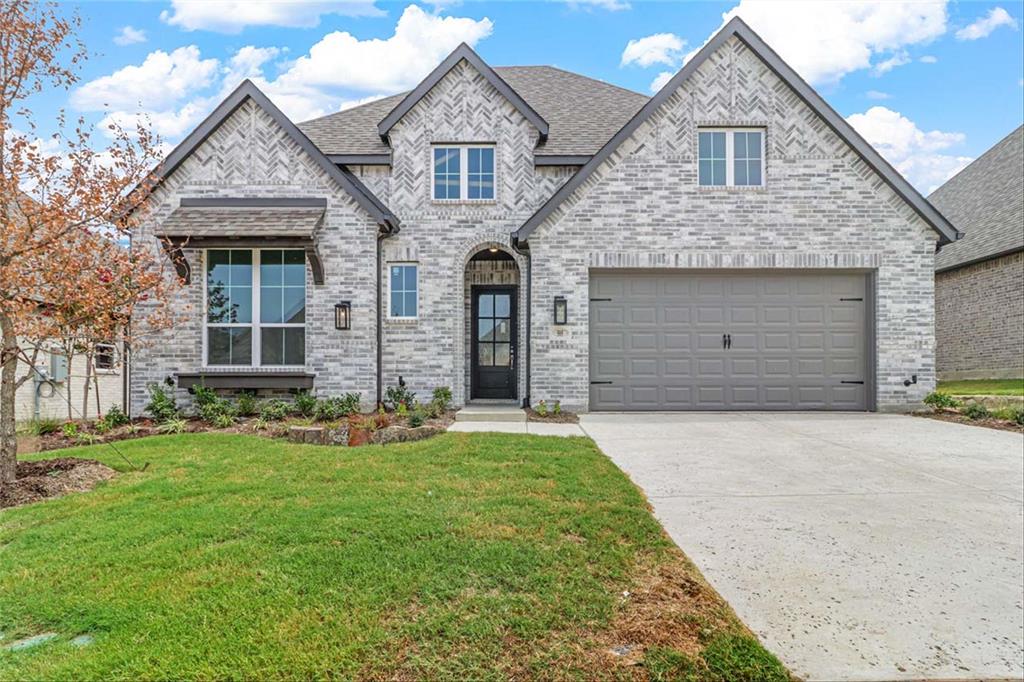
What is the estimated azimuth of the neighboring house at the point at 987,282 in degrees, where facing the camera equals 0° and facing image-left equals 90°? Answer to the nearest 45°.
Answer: approximately 0°

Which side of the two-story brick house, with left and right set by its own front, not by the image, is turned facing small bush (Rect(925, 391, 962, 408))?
left

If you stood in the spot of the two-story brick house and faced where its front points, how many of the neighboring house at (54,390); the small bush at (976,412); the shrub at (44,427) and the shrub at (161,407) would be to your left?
1

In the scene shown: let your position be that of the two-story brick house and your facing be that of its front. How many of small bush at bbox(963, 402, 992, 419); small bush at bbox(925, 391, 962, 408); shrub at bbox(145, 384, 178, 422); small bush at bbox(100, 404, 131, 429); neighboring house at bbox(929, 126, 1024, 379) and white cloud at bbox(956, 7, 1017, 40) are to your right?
2

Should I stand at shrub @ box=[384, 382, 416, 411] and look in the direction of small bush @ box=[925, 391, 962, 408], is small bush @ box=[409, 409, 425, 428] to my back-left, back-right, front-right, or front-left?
front-right

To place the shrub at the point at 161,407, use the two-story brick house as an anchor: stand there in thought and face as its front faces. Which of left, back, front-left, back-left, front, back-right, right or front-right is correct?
right

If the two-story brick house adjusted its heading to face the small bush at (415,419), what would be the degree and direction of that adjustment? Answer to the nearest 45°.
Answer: approximately 45° to its right

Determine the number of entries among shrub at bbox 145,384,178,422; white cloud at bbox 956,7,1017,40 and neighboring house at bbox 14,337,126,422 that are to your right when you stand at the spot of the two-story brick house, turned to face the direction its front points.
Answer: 2

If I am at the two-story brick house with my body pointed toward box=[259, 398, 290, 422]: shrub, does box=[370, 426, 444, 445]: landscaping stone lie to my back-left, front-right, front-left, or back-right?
front-left

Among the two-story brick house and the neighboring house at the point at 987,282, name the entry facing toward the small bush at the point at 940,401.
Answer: the neighboring house

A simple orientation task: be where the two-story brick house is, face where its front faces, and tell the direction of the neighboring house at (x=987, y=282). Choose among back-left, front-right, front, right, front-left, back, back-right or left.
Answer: back-left

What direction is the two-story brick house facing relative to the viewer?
toward the camera

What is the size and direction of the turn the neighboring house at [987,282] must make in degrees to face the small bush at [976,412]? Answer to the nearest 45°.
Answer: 0° — it already faces it
